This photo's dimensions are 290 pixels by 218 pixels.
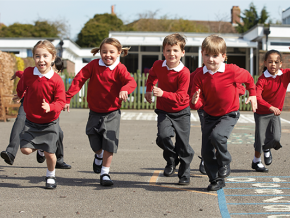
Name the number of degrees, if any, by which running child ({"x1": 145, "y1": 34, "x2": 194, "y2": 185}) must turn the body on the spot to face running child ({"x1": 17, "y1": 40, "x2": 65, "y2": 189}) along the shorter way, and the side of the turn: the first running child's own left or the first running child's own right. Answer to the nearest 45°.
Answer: approximately 90° to the first running child's own right

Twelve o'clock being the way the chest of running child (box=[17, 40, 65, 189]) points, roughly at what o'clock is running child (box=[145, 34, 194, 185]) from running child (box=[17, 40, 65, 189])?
running child (box=[145, 34, 194, 185]) is roughly at 9 o'clock from running child (box=[17, 40, 65, 189]).

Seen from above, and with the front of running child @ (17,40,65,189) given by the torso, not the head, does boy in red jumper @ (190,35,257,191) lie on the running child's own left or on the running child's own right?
on the running child's own left

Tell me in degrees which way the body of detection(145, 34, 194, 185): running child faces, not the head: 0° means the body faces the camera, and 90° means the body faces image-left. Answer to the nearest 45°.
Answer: approximately 0°

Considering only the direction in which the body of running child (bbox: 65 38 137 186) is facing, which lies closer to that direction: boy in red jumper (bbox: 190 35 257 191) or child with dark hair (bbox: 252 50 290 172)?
the boy in red jumper
